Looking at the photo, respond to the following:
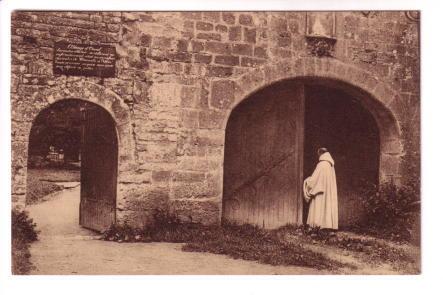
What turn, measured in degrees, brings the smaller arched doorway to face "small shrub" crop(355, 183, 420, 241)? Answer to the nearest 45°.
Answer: approximately 90° to its left

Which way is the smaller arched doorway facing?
toward the camera
